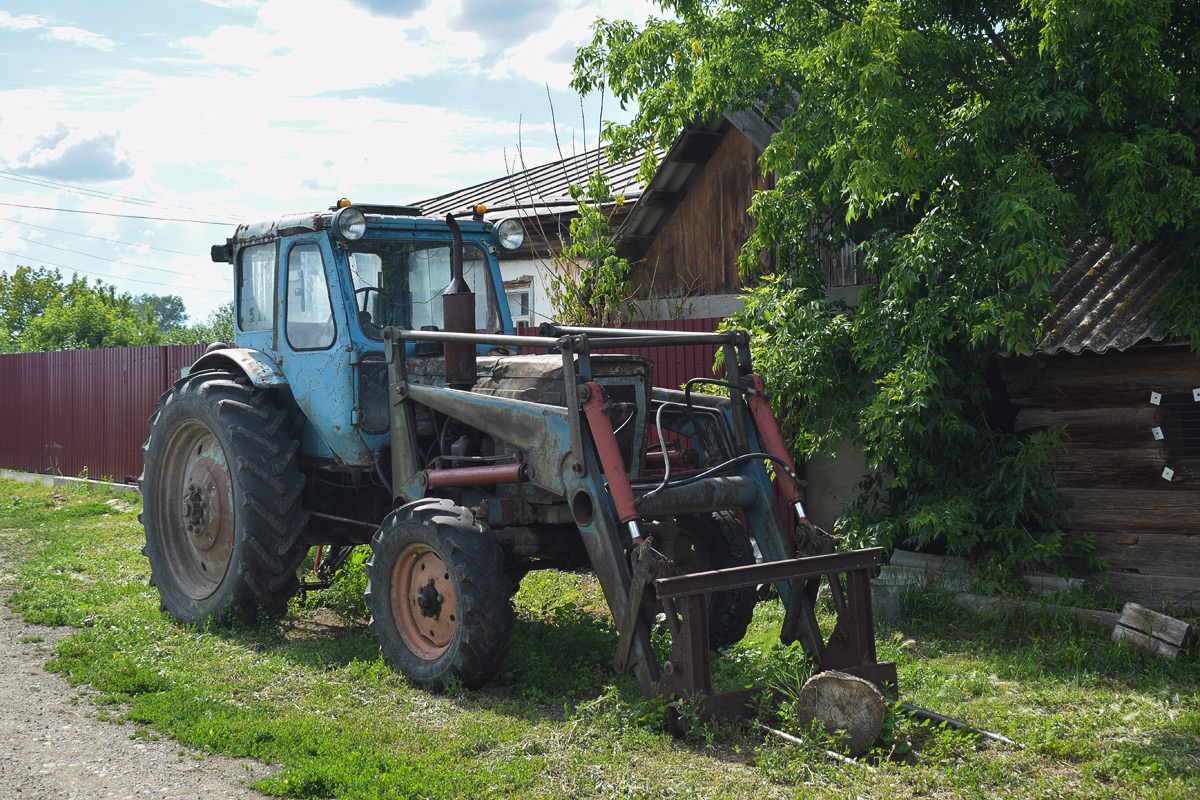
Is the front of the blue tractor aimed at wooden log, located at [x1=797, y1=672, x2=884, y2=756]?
yes

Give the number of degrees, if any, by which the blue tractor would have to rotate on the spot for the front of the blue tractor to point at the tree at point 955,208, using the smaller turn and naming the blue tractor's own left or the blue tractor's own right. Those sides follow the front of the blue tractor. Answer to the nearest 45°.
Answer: approximately 45° to the blue tractor's own left

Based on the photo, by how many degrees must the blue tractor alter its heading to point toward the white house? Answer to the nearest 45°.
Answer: approximately 135° to its left

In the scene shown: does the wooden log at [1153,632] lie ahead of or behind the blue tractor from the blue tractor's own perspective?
ahead

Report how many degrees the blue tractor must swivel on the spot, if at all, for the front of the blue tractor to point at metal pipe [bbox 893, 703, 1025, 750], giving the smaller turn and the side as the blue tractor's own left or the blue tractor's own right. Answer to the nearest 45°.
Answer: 0° — it already faces it

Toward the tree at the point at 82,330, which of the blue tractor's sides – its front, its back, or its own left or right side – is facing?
back

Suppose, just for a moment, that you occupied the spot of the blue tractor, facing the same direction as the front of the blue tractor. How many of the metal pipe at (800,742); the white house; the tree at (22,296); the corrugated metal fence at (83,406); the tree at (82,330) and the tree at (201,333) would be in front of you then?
1

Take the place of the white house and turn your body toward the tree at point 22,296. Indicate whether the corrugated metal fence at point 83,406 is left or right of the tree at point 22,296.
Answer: left

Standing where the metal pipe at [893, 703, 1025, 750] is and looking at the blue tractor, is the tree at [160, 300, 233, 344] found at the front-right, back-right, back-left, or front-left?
front-right

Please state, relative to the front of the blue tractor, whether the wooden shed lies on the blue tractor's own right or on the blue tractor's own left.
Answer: on the blue tractor's own left

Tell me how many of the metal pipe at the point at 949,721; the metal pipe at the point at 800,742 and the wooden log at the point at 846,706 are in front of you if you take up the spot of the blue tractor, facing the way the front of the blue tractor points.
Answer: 3

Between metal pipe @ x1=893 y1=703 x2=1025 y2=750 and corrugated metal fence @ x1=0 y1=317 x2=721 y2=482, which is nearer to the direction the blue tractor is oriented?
the metal pipe

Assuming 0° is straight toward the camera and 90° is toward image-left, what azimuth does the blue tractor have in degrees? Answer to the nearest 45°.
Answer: approximately 315°

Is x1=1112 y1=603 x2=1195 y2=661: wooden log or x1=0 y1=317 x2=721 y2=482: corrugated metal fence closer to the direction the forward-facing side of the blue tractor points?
the wooden log

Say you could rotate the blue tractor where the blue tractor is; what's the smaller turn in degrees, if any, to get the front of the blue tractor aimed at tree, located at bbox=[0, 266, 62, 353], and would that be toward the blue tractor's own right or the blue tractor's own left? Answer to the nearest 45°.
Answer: approximately 180°

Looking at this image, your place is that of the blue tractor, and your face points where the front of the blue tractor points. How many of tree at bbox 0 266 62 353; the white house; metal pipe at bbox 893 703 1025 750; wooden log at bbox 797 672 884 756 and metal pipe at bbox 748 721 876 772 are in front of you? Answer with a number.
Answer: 3

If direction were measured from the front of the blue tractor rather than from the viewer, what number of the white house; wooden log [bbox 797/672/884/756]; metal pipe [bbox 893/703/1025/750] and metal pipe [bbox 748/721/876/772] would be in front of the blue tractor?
3

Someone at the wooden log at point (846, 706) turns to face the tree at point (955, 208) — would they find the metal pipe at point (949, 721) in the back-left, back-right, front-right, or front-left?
front-right

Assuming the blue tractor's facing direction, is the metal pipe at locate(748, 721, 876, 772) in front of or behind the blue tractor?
in front

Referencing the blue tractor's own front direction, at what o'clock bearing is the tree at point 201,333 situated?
The tree is roughly at 7 o'clock from the blue tractor.
